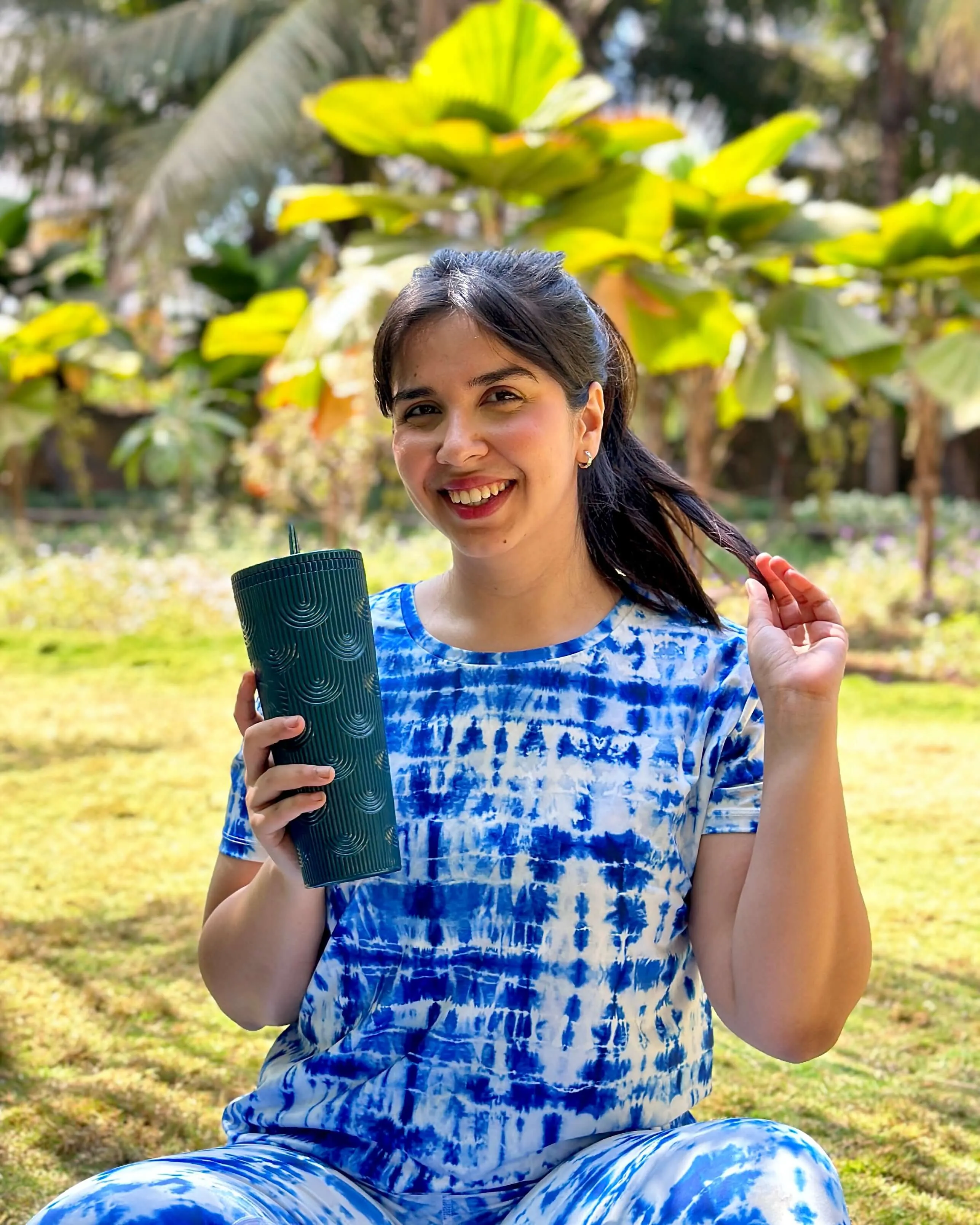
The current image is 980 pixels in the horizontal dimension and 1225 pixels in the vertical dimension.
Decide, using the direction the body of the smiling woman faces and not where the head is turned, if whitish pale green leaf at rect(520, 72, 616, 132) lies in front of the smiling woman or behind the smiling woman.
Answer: behind

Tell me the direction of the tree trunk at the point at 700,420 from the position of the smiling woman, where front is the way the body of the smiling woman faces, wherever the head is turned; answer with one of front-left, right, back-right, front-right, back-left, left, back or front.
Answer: back

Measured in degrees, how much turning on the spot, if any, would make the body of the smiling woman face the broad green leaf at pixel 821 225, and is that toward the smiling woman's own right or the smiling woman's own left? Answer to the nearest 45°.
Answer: approximately 180°

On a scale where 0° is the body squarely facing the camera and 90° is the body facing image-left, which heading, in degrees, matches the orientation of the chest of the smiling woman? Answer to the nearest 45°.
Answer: approximately 0°

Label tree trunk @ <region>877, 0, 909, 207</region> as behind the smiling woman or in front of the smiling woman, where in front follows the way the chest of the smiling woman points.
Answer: behind

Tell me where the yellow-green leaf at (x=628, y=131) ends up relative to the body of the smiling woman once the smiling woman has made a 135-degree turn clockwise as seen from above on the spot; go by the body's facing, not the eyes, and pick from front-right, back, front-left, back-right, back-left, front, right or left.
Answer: front-right

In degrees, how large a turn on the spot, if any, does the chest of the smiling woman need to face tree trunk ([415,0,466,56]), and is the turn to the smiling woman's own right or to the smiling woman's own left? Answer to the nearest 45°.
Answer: approximately 180°

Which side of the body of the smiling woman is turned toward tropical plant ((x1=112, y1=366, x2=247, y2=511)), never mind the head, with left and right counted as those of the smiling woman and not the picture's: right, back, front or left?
back

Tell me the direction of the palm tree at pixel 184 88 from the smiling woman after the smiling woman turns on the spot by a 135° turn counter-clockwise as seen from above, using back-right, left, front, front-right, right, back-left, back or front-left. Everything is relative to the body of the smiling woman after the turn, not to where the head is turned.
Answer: front-left

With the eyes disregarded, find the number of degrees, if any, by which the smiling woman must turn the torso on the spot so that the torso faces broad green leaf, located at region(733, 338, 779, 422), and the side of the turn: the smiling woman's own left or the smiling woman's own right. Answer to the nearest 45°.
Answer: approximately 180°

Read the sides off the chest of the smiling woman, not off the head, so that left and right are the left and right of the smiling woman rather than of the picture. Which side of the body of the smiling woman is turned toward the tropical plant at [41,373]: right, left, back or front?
back

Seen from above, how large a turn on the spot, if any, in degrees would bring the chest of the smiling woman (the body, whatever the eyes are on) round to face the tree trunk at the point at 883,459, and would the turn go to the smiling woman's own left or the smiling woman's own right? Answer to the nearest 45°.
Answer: approximately 180°
